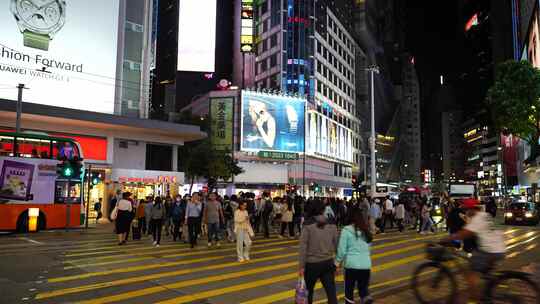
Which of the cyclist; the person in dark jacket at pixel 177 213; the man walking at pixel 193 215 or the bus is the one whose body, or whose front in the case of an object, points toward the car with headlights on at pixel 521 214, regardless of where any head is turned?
the bus

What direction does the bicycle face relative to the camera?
to the viewer's left

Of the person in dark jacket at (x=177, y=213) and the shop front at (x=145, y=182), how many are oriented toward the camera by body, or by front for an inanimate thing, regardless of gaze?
2

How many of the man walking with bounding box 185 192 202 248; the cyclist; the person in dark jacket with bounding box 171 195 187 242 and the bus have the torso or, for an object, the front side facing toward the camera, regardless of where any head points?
2

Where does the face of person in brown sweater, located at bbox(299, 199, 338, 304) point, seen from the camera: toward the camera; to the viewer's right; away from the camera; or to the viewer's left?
away from the camera

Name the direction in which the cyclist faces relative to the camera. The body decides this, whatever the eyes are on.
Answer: to the viewer's left

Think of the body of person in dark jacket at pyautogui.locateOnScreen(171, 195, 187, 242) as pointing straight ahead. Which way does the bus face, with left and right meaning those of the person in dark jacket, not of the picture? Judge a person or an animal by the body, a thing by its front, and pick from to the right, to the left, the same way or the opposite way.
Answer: to the left

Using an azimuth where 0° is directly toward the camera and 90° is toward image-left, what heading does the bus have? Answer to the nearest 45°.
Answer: approximately 270°

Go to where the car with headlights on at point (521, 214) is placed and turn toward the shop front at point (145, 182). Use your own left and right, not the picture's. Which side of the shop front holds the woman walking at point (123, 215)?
left
